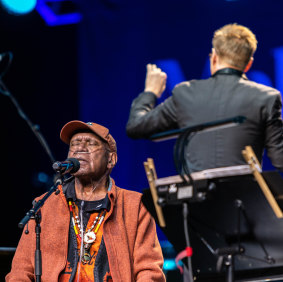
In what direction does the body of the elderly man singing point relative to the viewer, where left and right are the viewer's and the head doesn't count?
facing the viewer and to the left of the viewer

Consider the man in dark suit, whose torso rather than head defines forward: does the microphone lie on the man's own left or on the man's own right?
on the man's own left

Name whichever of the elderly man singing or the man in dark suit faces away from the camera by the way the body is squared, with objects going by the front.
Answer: the man in dark suit

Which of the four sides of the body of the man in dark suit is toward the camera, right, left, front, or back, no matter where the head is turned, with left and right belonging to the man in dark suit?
back

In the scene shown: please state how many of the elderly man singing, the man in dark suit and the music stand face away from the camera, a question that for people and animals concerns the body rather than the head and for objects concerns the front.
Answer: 2

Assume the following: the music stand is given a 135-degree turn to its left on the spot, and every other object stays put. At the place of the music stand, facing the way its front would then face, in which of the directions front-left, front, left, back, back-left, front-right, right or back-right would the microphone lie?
right

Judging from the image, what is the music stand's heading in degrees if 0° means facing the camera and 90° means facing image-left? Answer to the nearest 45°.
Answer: approximately 180°

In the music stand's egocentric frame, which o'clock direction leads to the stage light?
The stage light is roughly at 11 o'clock from the music stand.

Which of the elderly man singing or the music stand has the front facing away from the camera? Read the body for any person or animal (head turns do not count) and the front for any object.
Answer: the music stand

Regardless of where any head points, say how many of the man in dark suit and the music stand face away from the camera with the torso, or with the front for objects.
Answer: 2

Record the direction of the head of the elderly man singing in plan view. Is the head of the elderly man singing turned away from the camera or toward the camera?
toward the camera

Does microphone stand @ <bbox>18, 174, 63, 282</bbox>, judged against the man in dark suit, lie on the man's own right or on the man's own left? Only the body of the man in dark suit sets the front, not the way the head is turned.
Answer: on the man's own left
